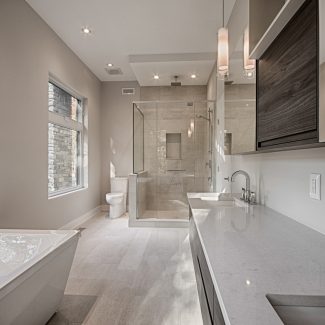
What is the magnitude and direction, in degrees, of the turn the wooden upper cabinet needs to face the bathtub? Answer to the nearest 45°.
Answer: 0° — it already faces it

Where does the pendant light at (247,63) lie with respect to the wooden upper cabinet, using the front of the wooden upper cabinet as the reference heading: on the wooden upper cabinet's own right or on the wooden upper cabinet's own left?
on the wooden upper cabinet's own right

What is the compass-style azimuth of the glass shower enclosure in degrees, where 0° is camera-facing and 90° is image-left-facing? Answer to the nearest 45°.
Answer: approximately 0°

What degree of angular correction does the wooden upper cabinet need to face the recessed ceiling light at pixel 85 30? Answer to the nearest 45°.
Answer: approximately 45° to its right

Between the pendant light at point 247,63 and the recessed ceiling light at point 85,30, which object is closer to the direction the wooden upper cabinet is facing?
the recessed ceiling light

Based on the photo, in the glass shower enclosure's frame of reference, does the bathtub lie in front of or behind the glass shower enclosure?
in front

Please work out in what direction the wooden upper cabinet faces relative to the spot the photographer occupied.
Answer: facing to the left of the viewer

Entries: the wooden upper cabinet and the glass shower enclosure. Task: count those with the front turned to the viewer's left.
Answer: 1

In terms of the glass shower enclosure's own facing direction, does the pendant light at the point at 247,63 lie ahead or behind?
ahead

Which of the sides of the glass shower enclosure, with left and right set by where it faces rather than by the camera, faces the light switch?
front

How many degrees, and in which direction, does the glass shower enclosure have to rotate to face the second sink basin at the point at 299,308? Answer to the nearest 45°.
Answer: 0° — it already faces it
